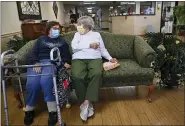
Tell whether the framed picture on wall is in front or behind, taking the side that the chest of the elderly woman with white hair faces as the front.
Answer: behind

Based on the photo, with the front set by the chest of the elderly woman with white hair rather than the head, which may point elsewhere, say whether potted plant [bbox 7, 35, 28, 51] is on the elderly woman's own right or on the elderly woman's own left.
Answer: on the elderly woman's own right

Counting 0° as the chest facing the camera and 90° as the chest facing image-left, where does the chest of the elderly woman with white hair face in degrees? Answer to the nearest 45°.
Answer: approximately 0°

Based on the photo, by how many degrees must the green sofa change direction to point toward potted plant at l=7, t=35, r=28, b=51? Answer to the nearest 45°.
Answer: approximately 135° to its right

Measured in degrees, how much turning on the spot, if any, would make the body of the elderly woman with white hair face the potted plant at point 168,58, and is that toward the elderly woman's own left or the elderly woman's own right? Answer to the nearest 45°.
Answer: approximately 90° to the elderly woman's own left

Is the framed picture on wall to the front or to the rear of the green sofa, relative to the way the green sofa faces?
to the rear
